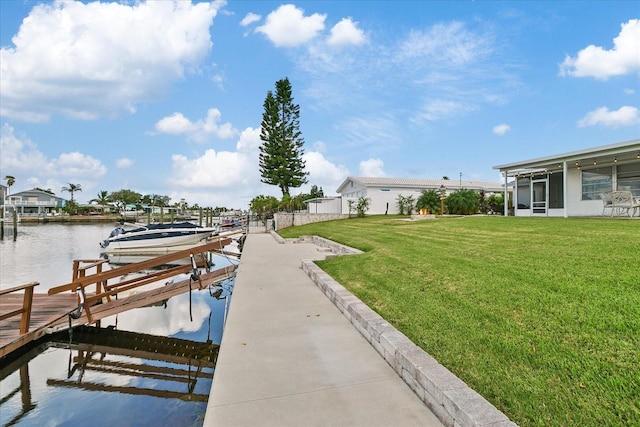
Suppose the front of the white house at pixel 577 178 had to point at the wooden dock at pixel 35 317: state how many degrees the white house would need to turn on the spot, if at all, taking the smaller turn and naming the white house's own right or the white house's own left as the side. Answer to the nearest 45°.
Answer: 0° — it already faces it

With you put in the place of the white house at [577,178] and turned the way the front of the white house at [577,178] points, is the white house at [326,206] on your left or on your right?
on your right

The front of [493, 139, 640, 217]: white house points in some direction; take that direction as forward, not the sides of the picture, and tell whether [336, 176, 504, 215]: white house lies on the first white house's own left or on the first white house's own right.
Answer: on the first white house's own right
